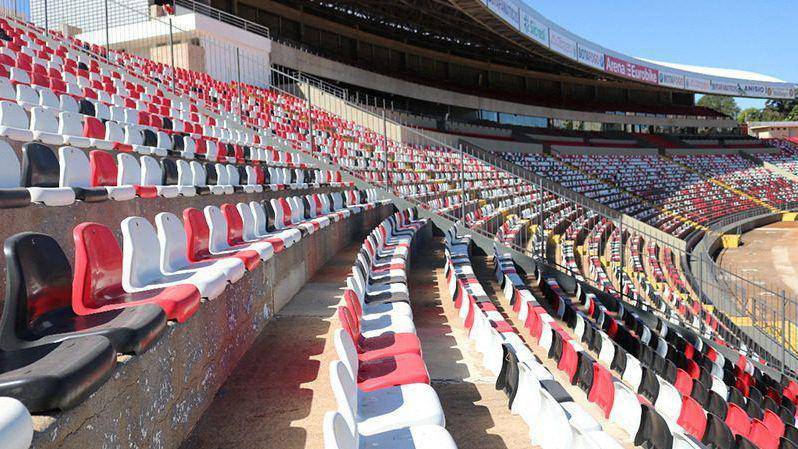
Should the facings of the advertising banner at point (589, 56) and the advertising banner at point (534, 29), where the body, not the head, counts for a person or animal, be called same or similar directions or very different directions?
same or similar directions

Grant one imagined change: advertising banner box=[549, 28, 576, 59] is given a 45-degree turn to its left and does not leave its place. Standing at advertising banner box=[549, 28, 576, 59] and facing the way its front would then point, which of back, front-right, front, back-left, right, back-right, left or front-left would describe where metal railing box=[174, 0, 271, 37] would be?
back-right

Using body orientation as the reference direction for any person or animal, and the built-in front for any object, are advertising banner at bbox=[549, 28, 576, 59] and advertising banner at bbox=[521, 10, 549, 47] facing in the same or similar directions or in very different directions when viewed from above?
same or similar directions

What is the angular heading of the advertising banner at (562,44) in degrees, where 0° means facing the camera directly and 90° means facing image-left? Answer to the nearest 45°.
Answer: approximately 315°

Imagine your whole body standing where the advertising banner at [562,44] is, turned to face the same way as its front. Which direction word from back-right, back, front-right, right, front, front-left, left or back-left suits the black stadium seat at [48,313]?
front-right

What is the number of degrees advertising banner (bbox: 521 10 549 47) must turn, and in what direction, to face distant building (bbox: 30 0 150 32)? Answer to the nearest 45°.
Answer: approximately 90° to its right

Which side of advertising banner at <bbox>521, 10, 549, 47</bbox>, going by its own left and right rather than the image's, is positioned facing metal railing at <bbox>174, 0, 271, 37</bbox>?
right

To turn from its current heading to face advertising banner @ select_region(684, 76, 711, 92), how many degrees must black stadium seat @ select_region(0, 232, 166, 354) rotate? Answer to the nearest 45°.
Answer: approximately 90° to its left

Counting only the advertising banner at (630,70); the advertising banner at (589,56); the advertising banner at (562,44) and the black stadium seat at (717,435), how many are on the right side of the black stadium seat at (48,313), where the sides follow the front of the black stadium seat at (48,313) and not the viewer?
0

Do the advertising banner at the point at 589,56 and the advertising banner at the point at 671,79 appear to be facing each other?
no

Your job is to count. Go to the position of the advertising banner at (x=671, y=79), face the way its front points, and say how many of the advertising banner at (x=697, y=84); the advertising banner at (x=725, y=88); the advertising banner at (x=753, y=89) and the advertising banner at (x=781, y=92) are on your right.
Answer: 0

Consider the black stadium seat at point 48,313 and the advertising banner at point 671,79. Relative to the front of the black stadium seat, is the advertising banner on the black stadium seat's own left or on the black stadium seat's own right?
on the black stadium seat's own left

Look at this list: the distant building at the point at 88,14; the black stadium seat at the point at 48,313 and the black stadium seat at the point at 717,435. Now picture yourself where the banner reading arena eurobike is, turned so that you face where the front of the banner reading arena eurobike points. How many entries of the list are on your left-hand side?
0

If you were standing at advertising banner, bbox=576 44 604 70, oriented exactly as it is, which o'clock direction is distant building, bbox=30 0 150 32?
The distant building is roughly at 3 o'clock from the advertising banner.

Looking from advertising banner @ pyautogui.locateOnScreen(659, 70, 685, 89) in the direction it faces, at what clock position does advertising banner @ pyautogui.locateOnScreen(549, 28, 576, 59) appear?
advertising banner @ pyautogui.locateOnScreen(549, 28, 576, 59) is roughly at 2 o'clock from advertising banner @ pyautogui.locateOnScreen(659, 70, 685, 89).

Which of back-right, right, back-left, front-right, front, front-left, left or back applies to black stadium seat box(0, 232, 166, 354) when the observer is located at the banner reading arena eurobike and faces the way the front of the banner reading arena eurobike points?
front-right

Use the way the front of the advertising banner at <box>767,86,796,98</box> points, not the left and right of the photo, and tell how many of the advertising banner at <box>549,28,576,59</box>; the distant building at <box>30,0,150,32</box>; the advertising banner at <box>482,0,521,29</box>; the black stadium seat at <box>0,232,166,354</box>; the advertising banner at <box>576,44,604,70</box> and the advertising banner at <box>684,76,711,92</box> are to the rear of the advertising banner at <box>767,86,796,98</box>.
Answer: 0

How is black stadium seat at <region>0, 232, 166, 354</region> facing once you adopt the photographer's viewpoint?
facing the viewer and to the right of the viewer

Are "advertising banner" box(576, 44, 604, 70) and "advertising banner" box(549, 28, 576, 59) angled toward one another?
no

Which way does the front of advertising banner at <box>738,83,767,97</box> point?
toward the camera

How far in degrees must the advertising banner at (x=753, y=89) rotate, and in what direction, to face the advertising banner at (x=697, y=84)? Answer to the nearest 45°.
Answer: approximately 45° to its right
